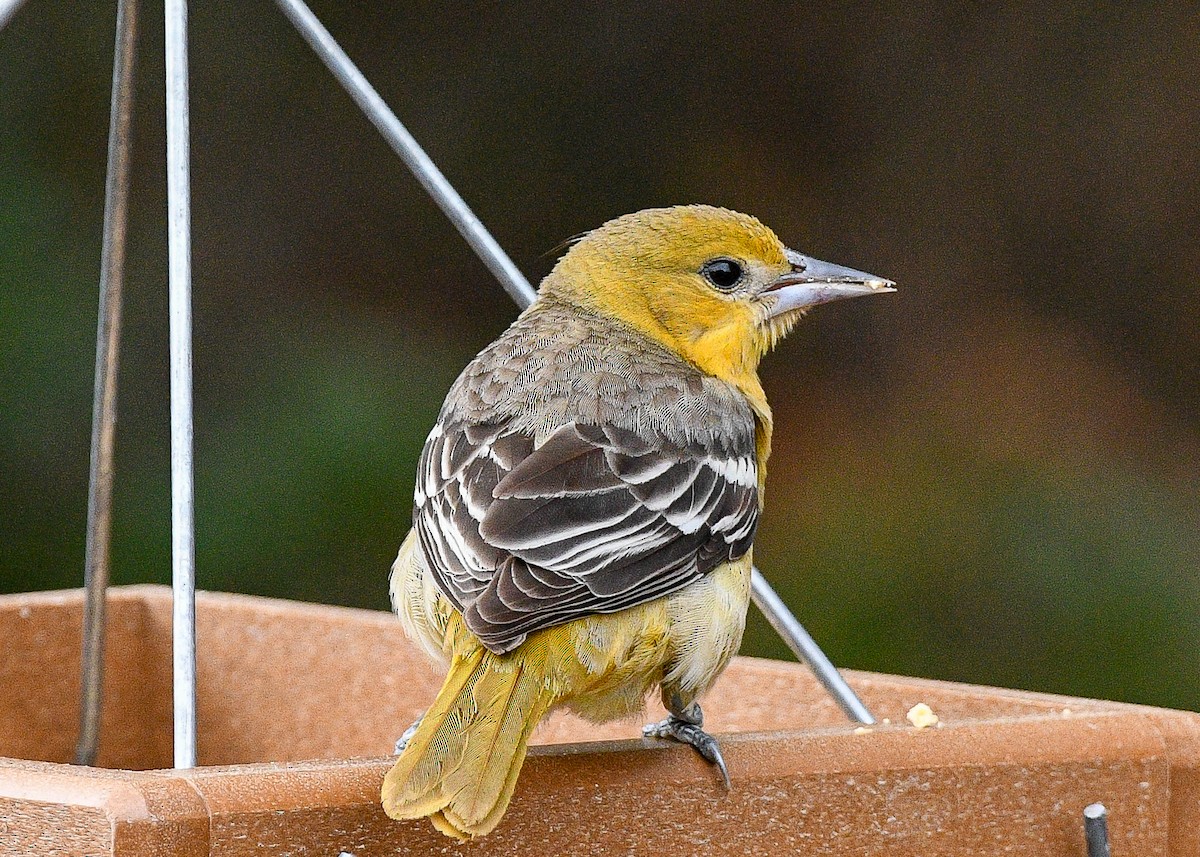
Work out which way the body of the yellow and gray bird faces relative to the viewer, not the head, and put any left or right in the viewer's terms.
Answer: facing away from the viewer and to the right of the viewer

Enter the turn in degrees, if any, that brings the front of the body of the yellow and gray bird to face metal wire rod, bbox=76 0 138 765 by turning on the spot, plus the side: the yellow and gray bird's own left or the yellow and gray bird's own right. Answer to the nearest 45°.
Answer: approximately 135° to the yellow and gray bird's own left

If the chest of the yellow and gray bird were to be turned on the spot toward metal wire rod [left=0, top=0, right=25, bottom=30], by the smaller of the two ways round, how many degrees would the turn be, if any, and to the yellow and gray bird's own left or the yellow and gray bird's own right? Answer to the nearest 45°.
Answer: approximately 135° to the yellow and gray bird's own left

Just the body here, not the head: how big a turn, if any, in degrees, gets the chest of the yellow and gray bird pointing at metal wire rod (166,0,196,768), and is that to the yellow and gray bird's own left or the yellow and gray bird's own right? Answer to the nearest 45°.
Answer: approximately 180°
